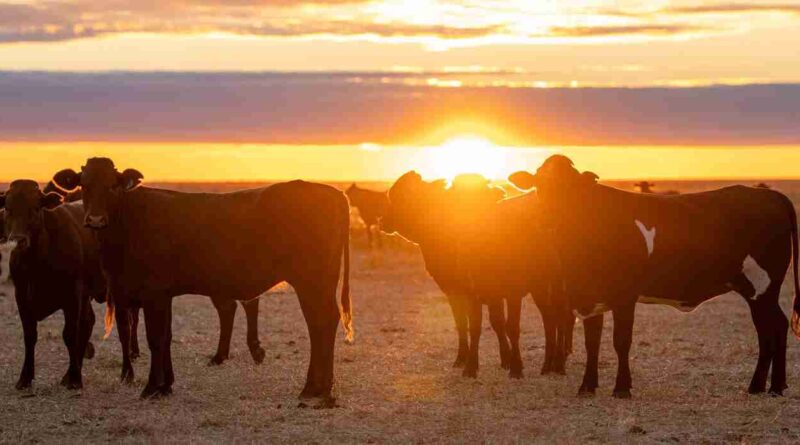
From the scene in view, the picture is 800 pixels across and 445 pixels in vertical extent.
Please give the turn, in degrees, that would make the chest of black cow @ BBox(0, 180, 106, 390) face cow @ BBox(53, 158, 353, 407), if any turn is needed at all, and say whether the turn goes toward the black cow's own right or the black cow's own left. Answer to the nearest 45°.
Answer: approximately 90° to the black cow's own left

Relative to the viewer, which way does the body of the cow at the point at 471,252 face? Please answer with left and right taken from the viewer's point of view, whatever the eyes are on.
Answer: facing the viewer and to the left of the viewer

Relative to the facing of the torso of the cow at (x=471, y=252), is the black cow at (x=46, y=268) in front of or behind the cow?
in front

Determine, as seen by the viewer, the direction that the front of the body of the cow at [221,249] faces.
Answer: to the viewer's left

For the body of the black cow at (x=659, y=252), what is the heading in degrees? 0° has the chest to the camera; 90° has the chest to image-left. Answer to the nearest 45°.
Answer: approximately 90°

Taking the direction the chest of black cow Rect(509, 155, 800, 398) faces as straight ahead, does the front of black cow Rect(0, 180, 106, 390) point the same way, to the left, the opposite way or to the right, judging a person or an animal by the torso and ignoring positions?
to the left

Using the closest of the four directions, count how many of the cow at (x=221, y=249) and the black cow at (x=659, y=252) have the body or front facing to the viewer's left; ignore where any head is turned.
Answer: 2

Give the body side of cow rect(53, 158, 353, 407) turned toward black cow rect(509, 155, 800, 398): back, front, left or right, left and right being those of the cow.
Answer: back

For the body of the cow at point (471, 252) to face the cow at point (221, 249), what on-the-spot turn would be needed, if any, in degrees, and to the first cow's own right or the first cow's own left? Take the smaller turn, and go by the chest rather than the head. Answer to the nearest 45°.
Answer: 0° — it already faces it

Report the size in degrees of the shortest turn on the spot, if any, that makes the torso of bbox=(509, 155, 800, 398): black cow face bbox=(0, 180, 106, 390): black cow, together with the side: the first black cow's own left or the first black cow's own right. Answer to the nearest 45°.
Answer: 0° — it already faces it

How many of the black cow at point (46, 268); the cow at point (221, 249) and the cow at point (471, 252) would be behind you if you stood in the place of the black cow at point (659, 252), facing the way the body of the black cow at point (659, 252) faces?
0

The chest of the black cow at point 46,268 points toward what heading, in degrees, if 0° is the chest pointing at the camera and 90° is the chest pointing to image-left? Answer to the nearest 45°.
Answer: approximately 45°

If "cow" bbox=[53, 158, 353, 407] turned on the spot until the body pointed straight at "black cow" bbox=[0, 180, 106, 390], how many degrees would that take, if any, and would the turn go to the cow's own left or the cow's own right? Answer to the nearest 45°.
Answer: approximately 45° to the cow's own right
